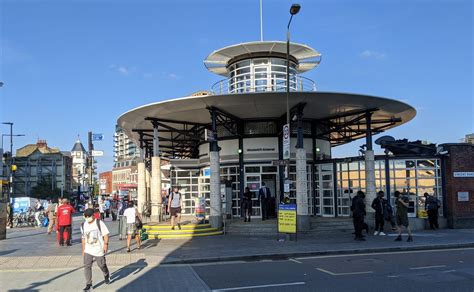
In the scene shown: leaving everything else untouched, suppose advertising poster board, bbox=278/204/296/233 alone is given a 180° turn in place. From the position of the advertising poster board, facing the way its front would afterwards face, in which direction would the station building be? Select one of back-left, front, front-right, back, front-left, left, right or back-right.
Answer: front

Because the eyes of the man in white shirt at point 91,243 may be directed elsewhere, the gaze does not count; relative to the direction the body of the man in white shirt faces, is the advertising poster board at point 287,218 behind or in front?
behind

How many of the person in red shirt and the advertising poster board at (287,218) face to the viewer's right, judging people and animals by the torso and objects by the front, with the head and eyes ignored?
0

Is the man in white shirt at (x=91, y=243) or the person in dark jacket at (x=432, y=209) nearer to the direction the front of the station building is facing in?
the man in white shirt
